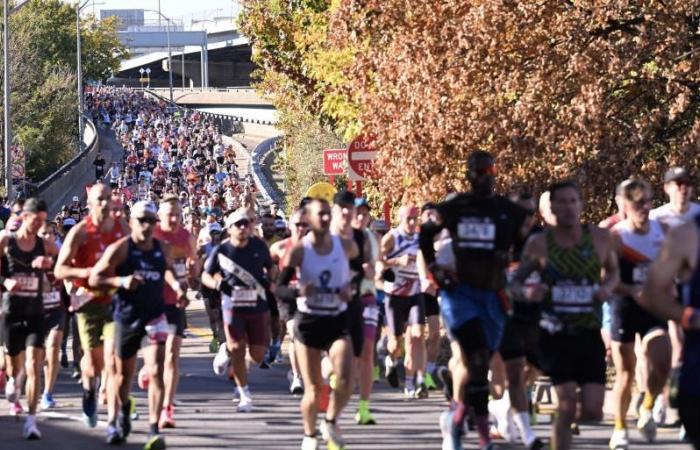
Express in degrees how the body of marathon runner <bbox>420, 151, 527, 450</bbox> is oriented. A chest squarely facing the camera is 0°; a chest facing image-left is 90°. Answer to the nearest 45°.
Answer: approximately 0°

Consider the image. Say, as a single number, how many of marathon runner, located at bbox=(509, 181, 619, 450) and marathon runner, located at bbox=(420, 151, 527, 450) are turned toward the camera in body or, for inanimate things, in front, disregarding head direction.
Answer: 2

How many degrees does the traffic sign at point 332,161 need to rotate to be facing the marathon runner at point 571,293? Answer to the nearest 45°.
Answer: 0° — it already faces them

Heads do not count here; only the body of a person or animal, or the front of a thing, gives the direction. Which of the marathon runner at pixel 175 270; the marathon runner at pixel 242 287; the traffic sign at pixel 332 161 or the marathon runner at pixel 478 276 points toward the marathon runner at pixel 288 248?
the traffic sign

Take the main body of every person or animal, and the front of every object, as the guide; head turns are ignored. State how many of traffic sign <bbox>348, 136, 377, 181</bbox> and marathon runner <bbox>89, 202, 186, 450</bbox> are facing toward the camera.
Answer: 2

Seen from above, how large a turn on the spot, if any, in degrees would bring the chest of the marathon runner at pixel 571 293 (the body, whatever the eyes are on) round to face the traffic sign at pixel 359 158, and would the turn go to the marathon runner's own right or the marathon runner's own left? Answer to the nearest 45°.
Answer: approximately 180°
